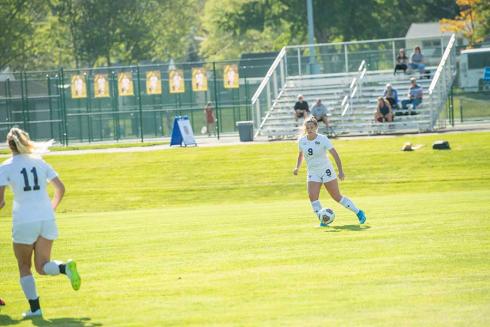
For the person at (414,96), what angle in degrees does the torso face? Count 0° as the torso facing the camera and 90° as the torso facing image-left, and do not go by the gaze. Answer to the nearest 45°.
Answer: approximately 45°

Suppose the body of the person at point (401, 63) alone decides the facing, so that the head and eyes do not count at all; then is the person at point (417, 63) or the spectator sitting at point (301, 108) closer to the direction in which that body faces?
the spectator sitting

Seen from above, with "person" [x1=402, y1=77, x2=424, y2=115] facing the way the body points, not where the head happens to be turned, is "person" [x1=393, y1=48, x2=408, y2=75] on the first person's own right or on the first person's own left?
on the first person's own right

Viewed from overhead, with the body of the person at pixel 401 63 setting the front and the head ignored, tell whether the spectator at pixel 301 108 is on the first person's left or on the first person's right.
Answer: on the first person's right

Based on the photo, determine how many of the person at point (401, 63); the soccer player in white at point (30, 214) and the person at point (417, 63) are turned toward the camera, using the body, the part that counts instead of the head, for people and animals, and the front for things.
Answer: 2

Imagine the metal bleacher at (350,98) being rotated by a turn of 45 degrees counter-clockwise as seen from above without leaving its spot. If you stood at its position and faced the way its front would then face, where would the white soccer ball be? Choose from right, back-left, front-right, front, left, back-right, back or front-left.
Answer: front-right

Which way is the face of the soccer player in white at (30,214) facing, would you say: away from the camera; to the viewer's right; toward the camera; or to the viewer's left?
away from the camera

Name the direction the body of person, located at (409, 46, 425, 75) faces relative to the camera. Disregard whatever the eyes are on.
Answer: toward the camera

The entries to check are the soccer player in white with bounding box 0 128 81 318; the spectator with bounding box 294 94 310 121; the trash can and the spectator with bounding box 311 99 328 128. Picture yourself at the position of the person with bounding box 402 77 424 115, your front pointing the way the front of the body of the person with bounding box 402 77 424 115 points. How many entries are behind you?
0

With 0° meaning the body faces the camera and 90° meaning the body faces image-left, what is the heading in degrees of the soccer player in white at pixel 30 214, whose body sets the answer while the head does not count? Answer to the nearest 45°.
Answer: approximately 135°

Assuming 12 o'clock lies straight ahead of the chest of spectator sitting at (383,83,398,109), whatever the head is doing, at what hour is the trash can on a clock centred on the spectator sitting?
The trash can is roughly at 2 o'clock from the spectator sitting.

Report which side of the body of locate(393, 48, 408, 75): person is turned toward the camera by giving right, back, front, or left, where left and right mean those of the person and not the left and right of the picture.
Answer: front

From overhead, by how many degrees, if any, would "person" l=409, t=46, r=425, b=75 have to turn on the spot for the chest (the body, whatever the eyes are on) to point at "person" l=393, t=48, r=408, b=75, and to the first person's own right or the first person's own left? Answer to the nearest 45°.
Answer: approximately 90° to the first person's own right

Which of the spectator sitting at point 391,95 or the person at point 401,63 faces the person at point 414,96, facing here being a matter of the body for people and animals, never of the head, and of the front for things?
the person at point 401,63

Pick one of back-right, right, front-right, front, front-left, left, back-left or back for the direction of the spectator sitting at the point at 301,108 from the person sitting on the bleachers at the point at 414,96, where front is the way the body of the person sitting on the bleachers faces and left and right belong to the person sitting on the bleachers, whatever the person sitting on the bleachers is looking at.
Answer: front-right

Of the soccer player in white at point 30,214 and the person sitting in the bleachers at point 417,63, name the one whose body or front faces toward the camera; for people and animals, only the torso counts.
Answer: the person sitting in the bleachers
